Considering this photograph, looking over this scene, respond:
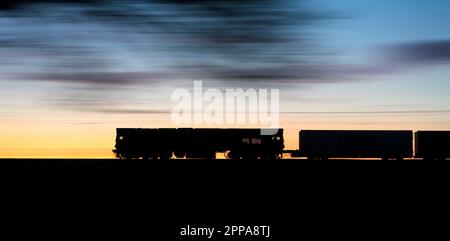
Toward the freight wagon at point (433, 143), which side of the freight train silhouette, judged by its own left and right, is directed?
back

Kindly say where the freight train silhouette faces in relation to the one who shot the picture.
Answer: facing to the left of the viewer
